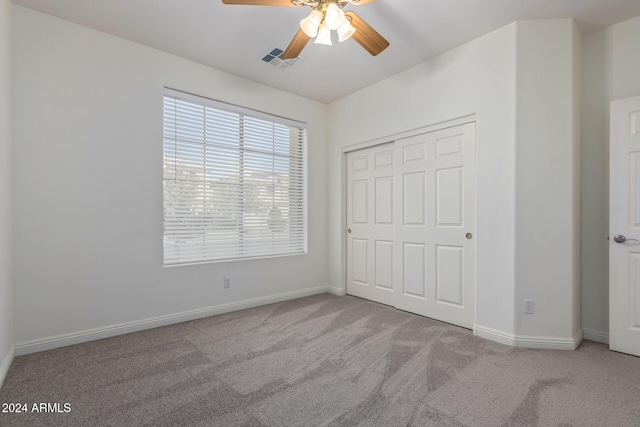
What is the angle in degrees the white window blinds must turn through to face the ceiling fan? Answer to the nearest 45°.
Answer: approximately 45° to its right

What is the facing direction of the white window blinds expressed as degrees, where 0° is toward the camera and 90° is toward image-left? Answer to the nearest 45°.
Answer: approximately 315°

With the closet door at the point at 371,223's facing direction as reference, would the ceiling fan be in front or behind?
in front

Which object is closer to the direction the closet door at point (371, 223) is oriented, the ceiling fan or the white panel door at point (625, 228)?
the ceiling fan

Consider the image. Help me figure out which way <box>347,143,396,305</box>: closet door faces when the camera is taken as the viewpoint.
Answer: facing the viewer and to the left of the viewer

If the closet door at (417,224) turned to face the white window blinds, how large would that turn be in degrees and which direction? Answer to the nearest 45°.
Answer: approximately 45° to its right

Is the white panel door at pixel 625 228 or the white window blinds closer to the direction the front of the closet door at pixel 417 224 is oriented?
the white window blinds

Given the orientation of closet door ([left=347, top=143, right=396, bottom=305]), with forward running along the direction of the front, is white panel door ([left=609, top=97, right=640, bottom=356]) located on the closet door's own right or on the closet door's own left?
on the closet door's own left

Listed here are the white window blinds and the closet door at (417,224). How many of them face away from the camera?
0

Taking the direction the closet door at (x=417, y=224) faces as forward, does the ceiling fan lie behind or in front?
in front

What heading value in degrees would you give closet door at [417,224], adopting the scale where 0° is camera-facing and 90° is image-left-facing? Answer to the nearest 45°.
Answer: approximately 45°

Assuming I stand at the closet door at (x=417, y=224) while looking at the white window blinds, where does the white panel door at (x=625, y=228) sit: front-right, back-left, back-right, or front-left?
back-left

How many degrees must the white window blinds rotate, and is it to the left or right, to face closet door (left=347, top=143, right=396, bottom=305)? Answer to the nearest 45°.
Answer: approximately 45° to its left

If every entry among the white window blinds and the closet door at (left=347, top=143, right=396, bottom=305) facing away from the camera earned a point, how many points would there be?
0
